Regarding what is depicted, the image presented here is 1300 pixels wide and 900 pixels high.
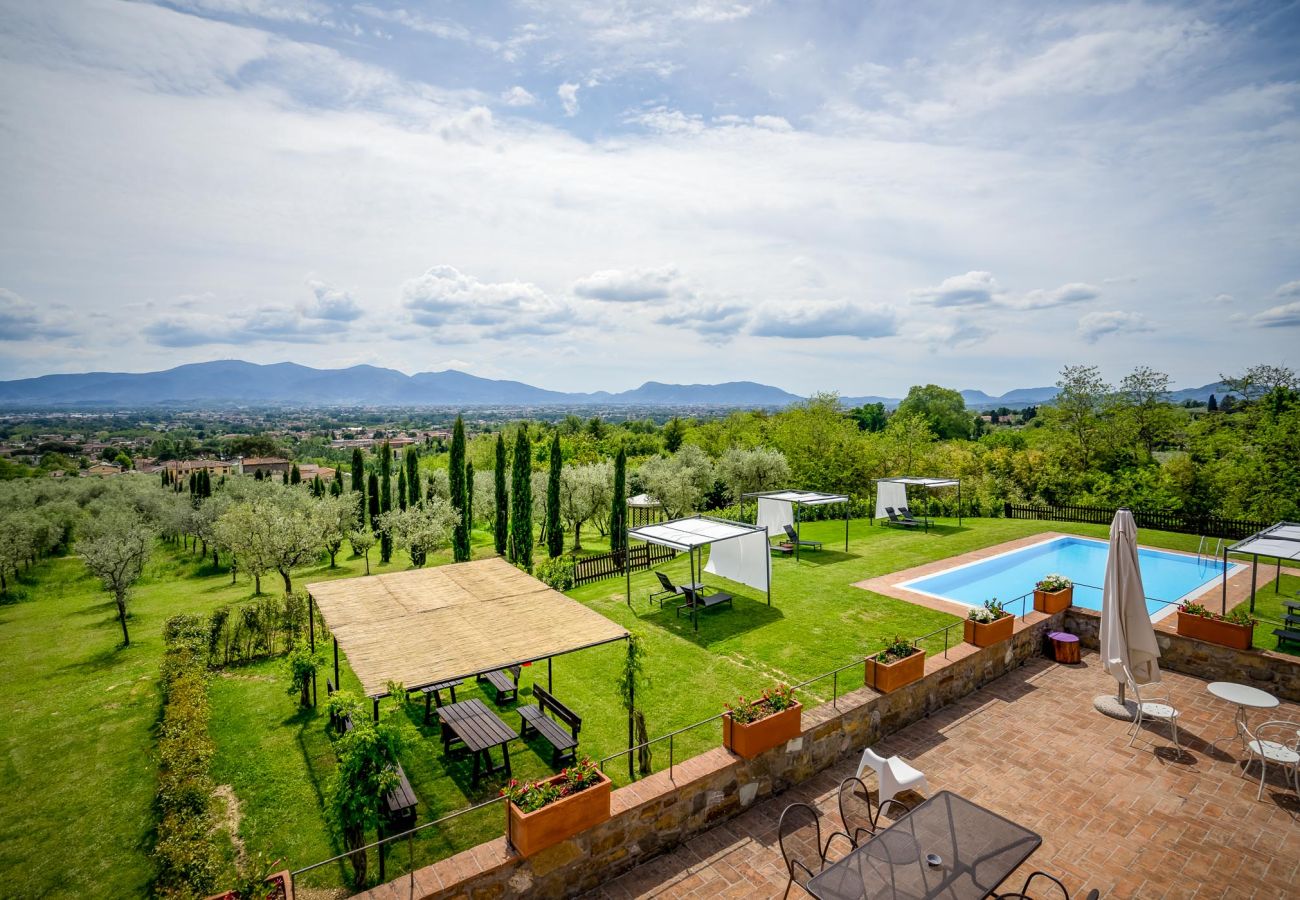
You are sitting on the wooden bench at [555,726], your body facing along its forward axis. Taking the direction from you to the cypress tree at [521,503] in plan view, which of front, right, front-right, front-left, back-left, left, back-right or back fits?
back-right

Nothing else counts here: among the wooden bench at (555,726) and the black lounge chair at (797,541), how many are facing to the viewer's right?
1

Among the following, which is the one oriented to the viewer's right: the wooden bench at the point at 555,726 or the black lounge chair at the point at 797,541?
the black lounge chair

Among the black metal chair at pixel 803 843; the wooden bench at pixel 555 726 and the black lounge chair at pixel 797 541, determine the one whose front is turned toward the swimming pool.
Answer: the black lounge chair

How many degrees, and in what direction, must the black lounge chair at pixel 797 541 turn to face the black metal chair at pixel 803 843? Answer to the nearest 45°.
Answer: approximately 90° to its right

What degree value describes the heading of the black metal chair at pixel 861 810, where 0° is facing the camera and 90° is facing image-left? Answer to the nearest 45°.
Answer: approximately 315°

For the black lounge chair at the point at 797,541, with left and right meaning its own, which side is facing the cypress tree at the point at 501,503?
back

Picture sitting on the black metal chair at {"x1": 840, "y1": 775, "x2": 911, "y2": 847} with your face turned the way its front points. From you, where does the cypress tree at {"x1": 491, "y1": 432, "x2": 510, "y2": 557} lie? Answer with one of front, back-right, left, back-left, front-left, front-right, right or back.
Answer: back

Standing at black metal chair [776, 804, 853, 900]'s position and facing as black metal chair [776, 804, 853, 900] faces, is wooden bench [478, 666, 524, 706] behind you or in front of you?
behind

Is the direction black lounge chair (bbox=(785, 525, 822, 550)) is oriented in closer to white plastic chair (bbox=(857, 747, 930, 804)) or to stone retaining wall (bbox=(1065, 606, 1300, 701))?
the stone retaining wall

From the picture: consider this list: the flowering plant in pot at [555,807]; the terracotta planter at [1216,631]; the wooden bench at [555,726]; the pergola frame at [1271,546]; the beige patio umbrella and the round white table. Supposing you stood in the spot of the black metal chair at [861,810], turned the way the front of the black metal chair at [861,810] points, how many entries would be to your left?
4

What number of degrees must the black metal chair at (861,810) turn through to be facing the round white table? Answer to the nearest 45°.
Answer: approximately 90° to its left

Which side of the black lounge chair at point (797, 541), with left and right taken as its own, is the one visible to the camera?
right
